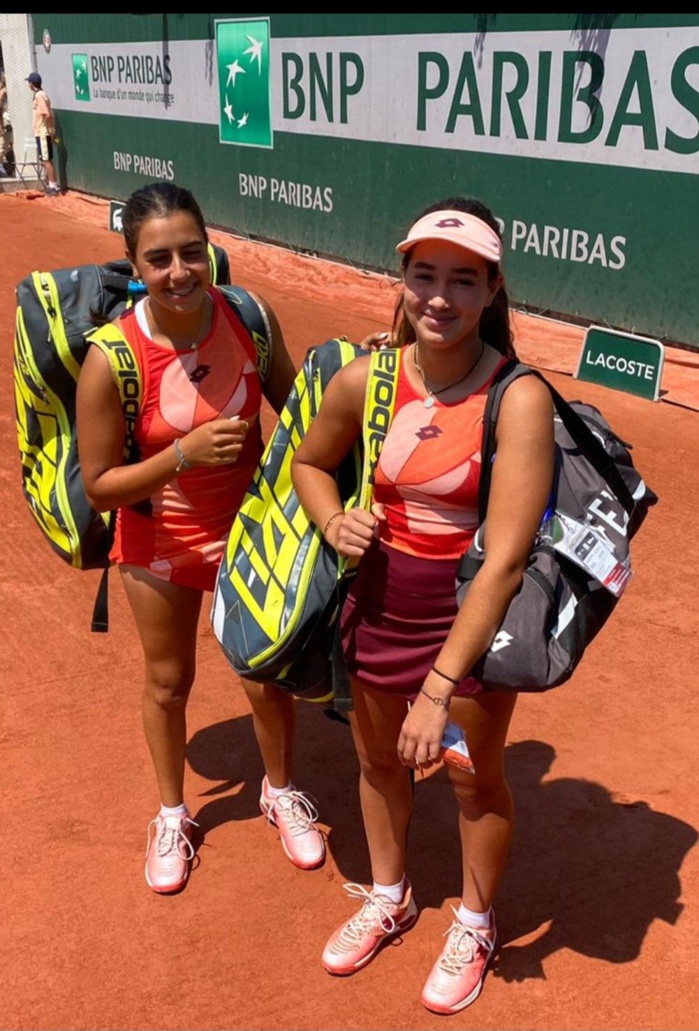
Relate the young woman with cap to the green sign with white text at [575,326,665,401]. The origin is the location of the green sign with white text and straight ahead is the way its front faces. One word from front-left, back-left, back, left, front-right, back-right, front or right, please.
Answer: front

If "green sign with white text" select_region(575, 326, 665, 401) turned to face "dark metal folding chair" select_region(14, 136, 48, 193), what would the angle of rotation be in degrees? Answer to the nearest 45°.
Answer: approximately 135° to its right

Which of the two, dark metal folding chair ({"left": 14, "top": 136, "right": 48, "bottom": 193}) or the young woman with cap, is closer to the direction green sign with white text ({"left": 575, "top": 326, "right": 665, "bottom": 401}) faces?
the young woman with cap

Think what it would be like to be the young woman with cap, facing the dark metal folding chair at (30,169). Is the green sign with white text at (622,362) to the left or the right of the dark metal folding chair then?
right

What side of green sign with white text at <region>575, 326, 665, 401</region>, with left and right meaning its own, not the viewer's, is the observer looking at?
front

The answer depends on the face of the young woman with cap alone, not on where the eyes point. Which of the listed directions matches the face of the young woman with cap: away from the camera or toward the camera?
toward the camera
